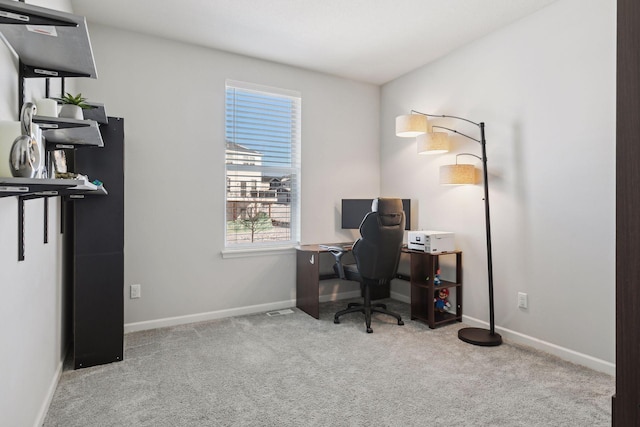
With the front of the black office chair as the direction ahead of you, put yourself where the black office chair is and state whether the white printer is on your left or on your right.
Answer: on your right

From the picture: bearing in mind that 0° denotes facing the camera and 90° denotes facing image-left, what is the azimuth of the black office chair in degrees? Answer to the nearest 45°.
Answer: approximately 135°

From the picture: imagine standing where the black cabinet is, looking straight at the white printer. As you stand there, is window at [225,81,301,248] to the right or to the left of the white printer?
left

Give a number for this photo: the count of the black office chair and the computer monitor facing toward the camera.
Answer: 1

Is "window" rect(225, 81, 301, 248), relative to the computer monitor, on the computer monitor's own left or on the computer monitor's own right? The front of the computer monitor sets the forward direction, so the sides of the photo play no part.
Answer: on the computer monitor's own right

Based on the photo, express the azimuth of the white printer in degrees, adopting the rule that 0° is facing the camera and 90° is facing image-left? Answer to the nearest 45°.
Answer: approximately 45°

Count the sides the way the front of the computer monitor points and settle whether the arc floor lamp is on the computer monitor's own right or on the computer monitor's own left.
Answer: on the computer monitor's own left

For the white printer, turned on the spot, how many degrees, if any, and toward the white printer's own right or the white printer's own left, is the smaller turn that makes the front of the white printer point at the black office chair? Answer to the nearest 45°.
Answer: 0° — it already faces it

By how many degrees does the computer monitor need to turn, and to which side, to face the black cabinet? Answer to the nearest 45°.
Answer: approximately 45° to its right

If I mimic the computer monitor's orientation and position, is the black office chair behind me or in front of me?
in front

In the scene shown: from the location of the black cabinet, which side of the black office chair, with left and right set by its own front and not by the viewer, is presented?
left
